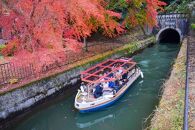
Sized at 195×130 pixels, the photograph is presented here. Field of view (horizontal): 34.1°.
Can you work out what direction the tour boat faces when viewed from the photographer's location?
facing the viewer and to the left of the viewer

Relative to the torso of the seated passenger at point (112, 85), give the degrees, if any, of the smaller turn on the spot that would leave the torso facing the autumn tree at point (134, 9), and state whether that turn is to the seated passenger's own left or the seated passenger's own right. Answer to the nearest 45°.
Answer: approximately 135° to the seated passenger's own left

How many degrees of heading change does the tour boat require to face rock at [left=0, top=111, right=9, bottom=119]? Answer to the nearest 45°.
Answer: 0° — it already faces it

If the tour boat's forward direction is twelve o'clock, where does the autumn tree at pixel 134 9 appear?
The autumn tree is roughly at 5 o'clock from the tour boat.

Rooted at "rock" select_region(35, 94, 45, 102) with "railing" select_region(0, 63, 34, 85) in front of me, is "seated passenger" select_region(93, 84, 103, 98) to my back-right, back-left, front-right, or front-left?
back-right
